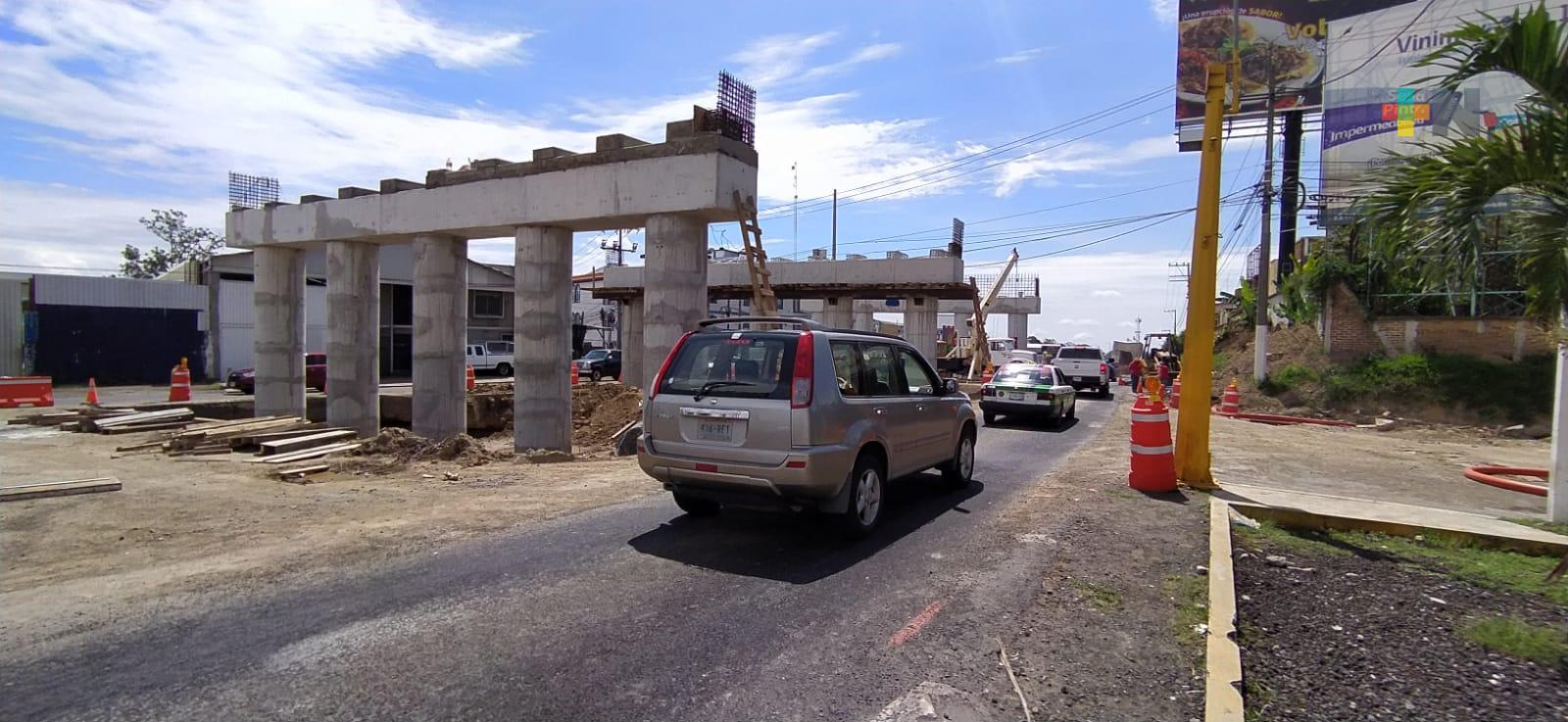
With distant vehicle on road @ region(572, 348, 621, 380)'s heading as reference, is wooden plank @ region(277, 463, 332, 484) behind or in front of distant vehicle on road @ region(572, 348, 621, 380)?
in front

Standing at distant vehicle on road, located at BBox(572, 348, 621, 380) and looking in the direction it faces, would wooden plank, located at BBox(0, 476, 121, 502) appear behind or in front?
in front

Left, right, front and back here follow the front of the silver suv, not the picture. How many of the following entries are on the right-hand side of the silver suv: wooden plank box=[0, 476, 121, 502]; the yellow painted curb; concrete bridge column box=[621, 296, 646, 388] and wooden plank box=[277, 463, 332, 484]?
1

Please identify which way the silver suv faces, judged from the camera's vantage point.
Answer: facing away from the viewer and to the right of the viewer

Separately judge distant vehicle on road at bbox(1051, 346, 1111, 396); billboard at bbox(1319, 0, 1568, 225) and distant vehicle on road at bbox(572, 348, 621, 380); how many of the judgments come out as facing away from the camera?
1

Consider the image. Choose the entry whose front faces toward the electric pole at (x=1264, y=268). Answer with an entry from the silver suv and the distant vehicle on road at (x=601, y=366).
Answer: the silver suv

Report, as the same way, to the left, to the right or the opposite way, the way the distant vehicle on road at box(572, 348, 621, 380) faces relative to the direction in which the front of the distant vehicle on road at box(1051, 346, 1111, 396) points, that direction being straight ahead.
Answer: the opposite way

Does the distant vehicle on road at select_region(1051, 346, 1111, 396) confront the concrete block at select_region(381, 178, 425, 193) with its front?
no
